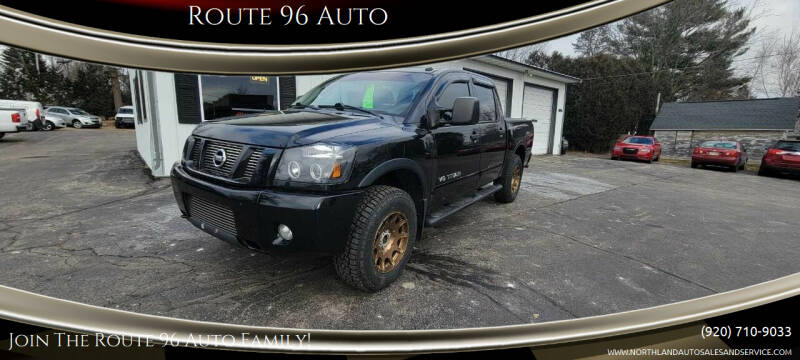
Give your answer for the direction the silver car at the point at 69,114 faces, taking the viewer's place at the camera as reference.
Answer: facing the viewer and to the right of the viewer

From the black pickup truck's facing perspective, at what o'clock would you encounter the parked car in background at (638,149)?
The parked car in background is roughly at 6 o'clock from the black pickup truck.

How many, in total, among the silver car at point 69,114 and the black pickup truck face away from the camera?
0

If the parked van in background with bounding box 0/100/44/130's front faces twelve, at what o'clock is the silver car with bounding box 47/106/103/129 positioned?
The silver car is roughly at 2 o'clock from the parked van in background.

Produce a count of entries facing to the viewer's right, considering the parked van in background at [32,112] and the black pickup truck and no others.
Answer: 0

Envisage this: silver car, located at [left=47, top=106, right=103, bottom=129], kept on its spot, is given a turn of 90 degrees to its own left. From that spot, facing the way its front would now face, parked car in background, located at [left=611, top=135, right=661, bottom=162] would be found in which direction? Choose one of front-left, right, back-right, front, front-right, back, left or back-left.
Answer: front-right

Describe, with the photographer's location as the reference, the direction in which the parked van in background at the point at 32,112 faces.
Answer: facing away from the viewer and to the left of the viewer

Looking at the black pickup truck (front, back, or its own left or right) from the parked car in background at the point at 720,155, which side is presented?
back

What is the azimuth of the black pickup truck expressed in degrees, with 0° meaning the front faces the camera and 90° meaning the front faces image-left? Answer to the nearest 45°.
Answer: approximately 45°
